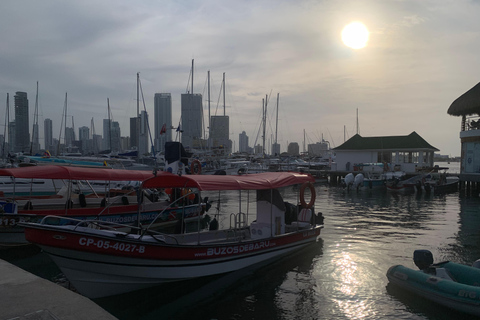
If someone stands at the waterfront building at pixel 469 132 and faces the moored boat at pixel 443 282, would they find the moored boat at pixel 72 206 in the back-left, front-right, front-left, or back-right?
front-right

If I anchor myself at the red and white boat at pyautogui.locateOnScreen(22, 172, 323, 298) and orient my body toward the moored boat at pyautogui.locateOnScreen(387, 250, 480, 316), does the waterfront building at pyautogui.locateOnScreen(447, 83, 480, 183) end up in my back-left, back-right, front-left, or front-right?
front-left

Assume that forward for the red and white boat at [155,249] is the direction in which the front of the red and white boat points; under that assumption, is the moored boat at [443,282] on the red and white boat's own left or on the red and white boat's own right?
on the red and white boat's own left
